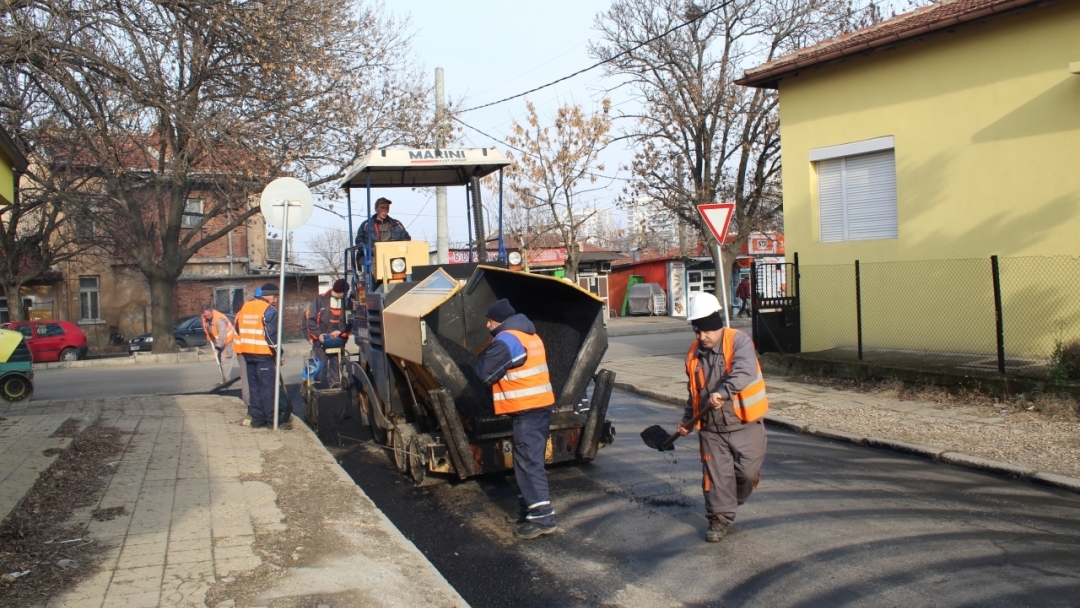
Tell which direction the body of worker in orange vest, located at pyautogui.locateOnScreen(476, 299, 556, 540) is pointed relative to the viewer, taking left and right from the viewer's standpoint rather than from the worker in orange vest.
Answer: facing away from the viewer and to the left of the viewer

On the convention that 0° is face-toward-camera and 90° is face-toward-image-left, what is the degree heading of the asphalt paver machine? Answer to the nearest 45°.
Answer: approximately 315°

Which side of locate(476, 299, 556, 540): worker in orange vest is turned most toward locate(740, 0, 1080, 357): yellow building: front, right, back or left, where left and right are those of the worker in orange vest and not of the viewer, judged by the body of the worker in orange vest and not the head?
right

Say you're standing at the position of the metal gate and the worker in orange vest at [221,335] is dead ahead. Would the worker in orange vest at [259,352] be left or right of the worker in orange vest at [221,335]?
left

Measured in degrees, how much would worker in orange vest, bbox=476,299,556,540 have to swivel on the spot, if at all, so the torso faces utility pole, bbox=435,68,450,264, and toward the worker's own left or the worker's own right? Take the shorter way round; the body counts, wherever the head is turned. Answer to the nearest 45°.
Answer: approximately 45° to the worker's own right

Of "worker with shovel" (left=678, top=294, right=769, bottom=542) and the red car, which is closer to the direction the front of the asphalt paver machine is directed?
the worker with shovel

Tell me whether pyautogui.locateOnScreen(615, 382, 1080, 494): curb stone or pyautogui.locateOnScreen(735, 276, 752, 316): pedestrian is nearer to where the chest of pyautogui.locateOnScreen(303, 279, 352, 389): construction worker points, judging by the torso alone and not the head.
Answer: the curb stone

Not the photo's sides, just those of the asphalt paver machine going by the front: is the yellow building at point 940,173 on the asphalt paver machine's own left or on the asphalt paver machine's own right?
on the asphalt paver machine's own left
